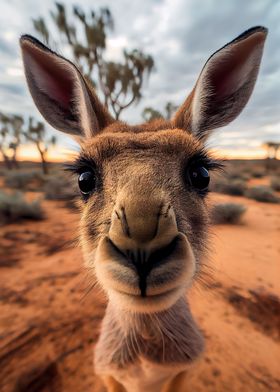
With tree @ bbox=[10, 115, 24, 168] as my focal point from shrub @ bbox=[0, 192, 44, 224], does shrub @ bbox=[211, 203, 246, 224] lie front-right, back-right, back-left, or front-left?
back-right

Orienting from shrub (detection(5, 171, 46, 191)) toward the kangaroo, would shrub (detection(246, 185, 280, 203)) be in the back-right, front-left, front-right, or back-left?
front-left

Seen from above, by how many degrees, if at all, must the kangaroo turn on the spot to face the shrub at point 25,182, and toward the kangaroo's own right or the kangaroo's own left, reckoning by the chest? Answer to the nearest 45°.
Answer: approximately 135° to the kangaroo's own right

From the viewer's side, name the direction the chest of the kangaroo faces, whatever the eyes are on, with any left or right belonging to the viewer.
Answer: facing the viewer

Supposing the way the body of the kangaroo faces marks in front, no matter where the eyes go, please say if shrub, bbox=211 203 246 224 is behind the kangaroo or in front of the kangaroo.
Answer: behind

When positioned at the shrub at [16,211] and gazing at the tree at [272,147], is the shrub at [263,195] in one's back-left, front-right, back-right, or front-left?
front-right

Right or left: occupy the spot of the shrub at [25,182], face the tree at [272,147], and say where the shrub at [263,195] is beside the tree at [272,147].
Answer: right

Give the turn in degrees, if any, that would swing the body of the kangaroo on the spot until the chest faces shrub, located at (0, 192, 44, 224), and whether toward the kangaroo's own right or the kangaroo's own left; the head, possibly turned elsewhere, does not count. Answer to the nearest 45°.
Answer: approximately 135° to the kangaroo's own right
